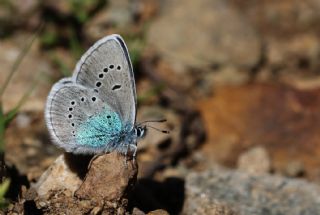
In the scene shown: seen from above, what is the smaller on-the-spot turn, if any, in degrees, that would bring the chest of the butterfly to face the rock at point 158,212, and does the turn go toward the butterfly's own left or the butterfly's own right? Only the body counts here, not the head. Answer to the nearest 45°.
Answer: approximately 45° to the butterfly's own right

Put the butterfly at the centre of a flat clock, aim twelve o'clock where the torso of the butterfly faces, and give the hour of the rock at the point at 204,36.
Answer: The rock is roughly at 10 o'clock from the butterfly.

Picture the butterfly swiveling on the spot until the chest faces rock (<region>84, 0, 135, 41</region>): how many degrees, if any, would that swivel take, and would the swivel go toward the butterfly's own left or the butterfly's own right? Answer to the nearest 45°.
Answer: approximately 90° to the butterfly's own left

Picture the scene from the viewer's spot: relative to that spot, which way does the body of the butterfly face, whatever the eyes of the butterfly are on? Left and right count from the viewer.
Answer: facing to the right of the viewer
